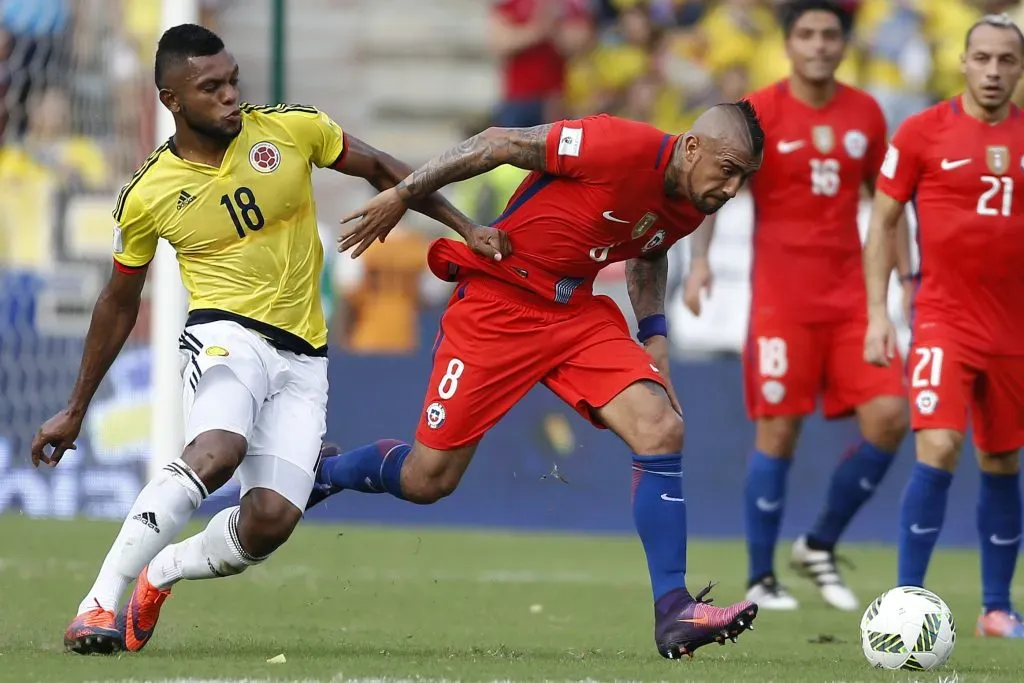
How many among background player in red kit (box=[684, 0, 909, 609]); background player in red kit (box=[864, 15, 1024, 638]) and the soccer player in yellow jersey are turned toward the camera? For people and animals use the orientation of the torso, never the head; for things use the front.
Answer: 3

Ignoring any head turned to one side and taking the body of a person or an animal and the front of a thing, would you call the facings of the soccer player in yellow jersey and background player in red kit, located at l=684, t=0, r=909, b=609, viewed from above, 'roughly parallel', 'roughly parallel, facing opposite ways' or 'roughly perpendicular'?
roughly parallel

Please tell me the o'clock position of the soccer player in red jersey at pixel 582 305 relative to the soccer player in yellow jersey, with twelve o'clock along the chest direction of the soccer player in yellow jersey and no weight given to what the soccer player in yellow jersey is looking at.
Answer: The soccer player in red jersey is roughly at 9 o'clock from the soccer player in yellow jersey.

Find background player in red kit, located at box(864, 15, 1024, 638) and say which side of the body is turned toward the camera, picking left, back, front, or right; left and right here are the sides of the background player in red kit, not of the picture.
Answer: front

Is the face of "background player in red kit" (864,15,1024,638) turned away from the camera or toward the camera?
toward the camera

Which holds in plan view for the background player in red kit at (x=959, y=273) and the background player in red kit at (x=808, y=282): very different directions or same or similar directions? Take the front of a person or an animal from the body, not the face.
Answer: same or similar directions

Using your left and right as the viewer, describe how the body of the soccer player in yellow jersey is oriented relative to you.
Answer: facing the viewer

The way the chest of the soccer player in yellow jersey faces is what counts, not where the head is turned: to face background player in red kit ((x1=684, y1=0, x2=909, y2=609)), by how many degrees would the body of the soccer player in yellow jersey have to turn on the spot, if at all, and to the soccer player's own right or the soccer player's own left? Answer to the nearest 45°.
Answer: approximately 135° to the soccer player's own left

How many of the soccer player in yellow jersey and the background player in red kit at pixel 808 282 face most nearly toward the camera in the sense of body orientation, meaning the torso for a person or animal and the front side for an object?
2

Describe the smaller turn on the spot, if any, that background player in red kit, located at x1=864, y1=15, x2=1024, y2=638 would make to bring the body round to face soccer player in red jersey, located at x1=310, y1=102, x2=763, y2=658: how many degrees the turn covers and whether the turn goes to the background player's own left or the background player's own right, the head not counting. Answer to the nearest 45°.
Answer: approximately 45° to the background player's own right

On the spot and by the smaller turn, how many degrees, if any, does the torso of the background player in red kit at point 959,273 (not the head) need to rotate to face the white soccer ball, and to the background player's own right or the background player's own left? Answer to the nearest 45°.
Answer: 0° — they already face it

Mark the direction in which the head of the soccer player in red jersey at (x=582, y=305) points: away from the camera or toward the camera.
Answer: toward the camera

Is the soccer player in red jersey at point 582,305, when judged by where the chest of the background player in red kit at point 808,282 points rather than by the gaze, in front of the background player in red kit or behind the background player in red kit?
in front

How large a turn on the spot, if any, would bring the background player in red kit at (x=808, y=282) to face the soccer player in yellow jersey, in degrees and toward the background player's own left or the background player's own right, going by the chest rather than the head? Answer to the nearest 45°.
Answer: approximately 45° to the background player's own right

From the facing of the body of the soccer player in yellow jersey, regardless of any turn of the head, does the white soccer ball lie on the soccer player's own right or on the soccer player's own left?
on the soccer player's own left

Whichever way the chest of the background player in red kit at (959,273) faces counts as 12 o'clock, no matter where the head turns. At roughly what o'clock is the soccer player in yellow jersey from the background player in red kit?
The soccer player in yellow jersey is roughly at 2 o'clock from the background player in red kit.
